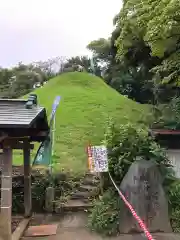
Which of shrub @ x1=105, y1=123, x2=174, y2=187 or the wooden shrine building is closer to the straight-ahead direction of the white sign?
the wooden shrine building

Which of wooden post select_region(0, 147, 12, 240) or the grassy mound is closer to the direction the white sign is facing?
the wooden post

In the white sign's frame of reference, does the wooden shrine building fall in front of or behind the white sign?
in front

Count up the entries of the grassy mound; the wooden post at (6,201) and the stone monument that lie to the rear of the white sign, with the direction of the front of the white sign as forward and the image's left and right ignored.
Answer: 1

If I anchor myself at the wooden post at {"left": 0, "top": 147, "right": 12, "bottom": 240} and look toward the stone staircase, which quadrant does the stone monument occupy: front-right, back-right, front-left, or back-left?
front-right

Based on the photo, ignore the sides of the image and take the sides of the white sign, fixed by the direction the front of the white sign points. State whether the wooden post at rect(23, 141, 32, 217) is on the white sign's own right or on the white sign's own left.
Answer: on the white sign's own right

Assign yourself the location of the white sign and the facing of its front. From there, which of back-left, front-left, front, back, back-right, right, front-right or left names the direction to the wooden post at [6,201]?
front-right

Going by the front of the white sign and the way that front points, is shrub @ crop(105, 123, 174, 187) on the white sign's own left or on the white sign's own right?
on the white sign's own left

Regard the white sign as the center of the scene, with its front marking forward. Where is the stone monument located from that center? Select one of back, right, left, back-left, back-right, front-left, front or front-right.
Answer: front-left

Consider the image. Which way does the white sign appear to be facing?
toward the camera

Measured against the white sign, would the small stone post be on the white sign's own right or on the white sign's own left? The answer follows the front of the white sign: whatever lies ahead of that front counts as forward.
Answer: on the white sign's own right

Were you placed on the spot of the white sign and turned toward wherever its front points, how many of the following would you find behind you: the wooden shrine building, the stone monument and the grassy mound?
1

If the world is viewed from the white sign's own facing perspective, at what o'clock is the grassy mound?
The grassy mound is roughly at 6 o'clock from the white sign.
